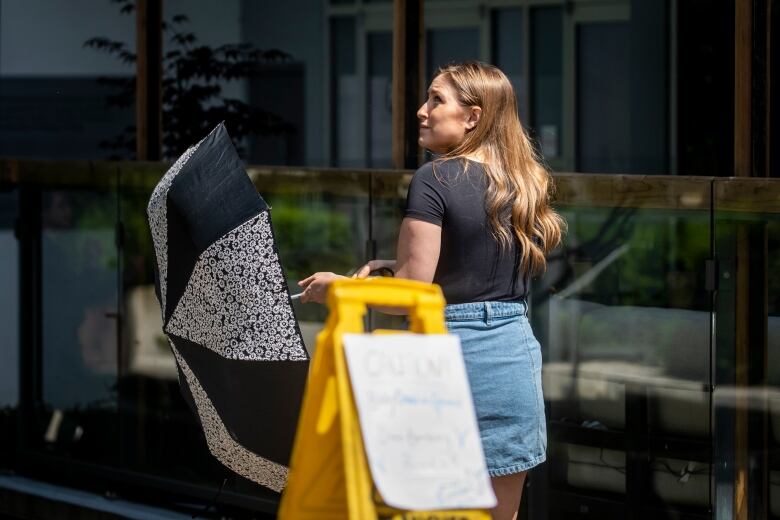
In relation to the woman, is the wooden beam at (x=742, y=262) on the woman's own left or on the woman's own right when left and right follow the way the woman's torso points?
on the woman's own right

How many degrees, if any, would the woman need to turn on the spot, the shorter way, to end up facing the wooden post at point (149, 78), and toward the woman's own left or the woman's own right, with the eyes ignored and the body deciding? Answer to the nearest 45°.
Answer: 0° — they already face it

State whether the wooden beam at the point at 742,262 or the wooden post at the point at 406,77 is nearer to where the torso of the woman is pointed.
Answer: the wooden post

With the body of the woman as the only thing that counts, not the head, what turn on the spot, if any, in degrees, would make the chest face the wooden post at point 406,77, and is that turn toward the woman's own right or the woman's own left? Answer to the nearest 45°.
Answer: approximately 45° to the woman's own right

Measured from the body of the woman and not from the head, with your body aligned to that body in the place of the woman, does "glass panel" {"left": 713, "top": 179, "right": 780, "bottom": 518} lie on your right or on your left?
on your right

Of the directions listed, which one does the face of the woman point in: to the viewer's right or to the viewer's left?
to the viewer's left

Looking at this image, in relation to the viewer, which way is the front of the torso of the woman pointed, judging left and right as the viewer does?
facing away from the viewer and to the left of the viewer

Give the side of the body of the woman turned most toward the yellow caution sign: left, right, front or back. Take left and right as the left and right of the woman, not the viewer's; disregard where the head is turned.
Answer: left
